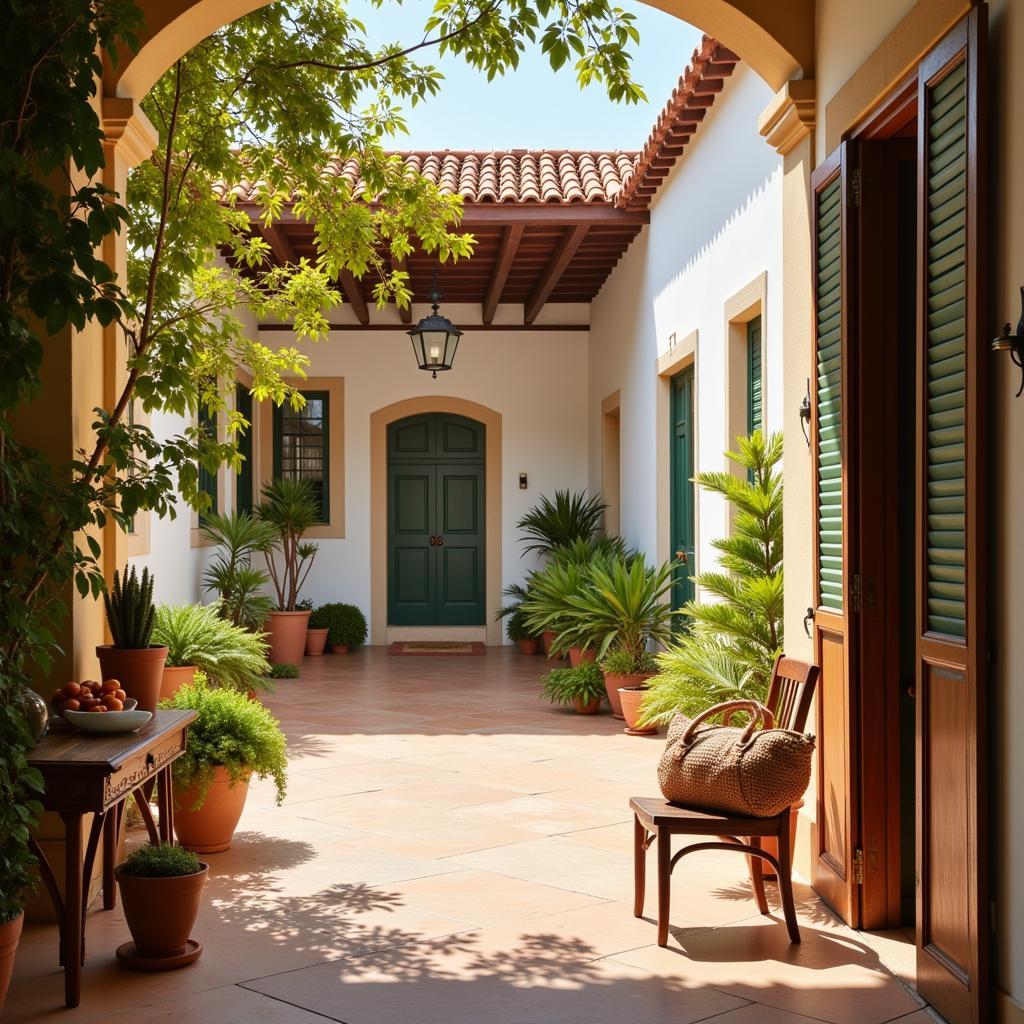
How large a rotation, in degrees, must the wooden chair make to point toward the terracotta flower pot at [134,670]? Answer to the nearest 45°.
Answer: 0° — it already faces it

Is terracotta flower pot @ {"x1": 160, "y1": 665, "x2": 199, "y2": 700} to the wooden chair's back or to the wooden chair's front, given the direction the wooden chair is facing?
to the front

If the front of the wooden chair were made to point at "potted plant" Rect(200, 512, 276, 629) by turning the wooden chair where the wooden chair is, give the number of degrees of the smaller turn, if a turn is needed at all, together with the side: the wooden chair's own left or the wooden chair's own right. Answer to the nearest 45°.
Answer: approximately 45° to the wooden chair's own right

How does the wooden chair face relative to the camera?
to the viewer's left

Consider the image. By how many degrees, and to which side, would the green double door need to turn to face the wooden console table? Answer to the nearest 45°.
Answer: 0° — it already faces it

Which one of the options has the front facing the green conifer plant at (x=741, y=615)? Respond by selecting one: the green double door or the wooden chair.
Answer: the green double door

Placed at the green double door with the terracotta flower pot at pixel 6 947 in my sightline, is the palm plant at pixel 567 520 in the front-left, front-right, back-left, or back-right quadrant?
front-left

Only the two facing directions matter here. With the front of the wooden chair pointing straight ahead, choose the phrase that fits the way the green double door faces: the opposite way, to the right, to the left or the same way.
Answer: to the left

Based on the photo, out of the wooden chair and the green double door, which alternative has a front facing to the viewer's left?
the wooden chair

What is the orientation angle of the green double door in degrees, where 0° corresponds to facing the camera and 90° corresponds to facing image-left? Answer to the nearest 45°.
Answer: approximately 0°

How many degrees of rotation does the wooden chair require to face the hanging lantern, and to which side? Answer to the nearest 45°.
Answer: approximately 90° to its right

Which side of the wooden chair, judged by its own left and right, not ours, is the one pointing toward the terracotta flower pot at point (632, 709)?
right

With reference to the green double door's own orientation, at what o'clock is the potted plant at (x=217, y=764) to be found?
The potted plant is roughly at 12 o'clock from the green double door.

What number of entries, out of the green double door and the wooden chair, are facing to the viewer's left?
1

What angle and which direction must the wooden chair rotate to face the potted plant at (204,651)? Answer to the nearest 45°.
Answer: approximately 45° to its right

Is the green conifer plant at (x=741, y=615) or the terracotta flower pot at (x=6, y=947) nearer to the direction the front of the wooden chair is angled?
the terracotta flower pot

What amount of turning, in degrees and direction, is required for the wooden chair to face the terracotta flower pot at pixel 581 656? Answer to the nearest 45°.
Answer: approximately 90° to its right
